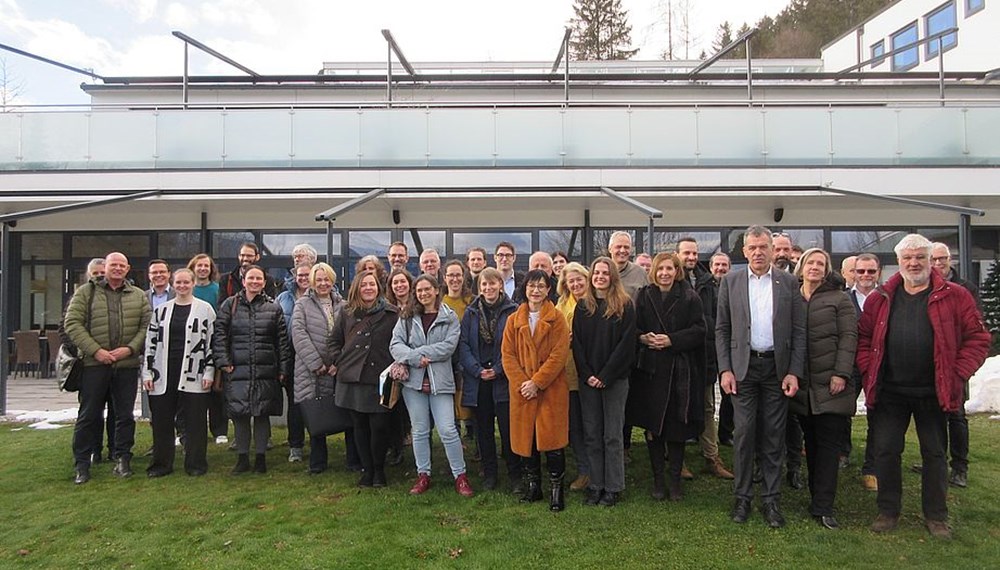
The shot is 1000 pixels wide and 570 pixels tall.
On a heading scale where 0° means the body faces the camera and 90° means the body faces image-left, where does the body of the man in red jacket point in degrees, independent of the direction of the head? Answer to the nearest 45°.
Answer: approximately 0°

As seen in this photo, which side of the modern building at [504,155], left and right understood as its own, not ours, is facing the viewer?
front

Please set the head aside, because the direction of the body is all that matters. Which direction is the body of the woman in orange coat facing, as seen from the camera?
toward the camera

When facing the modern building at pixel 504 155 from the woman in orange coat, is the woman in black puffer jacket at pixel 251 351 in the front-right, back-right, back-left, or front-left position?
front-left

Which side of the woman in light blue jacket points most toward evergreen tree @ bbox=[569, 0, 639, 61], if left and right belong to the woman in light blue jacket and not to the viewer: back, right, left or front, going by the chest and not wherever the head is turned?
back

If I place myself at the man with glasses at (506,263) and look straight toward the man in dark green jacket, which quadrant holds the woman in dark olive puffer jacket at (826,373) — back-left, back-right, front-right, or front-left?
back-left

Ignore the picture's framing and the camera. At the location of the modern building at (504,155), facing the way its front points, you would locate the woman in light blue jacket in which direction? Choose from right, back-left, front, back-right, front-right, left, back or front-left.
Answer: front

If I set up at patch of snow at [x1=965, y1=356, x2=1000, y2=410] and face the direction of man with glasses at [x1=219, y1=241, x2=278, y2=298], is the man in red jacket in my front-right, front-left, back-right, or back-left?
front-left

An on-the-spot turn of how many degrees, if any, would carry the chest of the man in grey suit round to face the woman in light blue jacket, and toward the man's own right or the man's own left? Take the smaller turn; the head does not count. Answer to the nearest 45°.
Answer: approximately 90° to the man's own right

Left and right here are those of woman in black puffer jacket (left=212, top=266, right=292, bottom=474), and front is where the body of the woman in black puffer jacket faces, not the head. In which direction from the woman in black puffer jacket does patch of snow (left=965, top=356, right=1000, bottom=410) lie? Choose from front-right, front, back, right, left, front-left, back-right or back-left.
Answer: left

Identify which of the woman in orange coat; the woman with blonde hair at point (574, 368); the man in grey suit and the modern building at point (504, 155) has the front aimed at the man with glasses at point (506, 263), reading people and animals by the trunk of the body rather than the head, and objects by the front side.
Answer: the modern building

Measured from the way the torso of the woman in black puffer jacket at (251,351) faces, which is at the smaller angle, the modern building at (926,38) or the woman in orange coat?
the woman in orange coat

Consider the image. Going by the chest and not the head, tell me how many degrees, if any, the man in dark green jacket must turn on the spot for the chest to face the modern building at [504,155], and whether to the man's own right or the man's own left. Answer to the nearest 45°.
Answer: approximately 135° to the man's own left

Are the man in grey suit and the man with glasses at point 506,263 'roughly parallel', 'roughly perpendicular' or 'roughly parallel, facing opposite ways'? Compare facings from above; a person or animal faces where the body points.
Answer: roughly parallel

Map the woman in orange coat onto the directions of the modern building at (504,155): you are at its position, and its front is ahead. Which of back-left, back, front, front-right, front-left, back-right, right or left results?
front

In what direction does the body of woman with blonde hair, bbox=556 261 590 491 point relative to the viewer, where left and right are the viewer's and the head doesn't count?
facing the viewer

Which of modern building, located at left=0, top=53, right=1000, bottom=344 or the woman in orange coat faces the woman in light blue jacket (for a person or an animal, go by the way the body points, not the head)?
the modern building

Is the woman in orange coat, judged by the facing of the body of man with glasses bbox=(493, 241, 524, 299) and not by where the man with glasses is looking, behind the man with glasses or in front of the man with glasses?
in front
